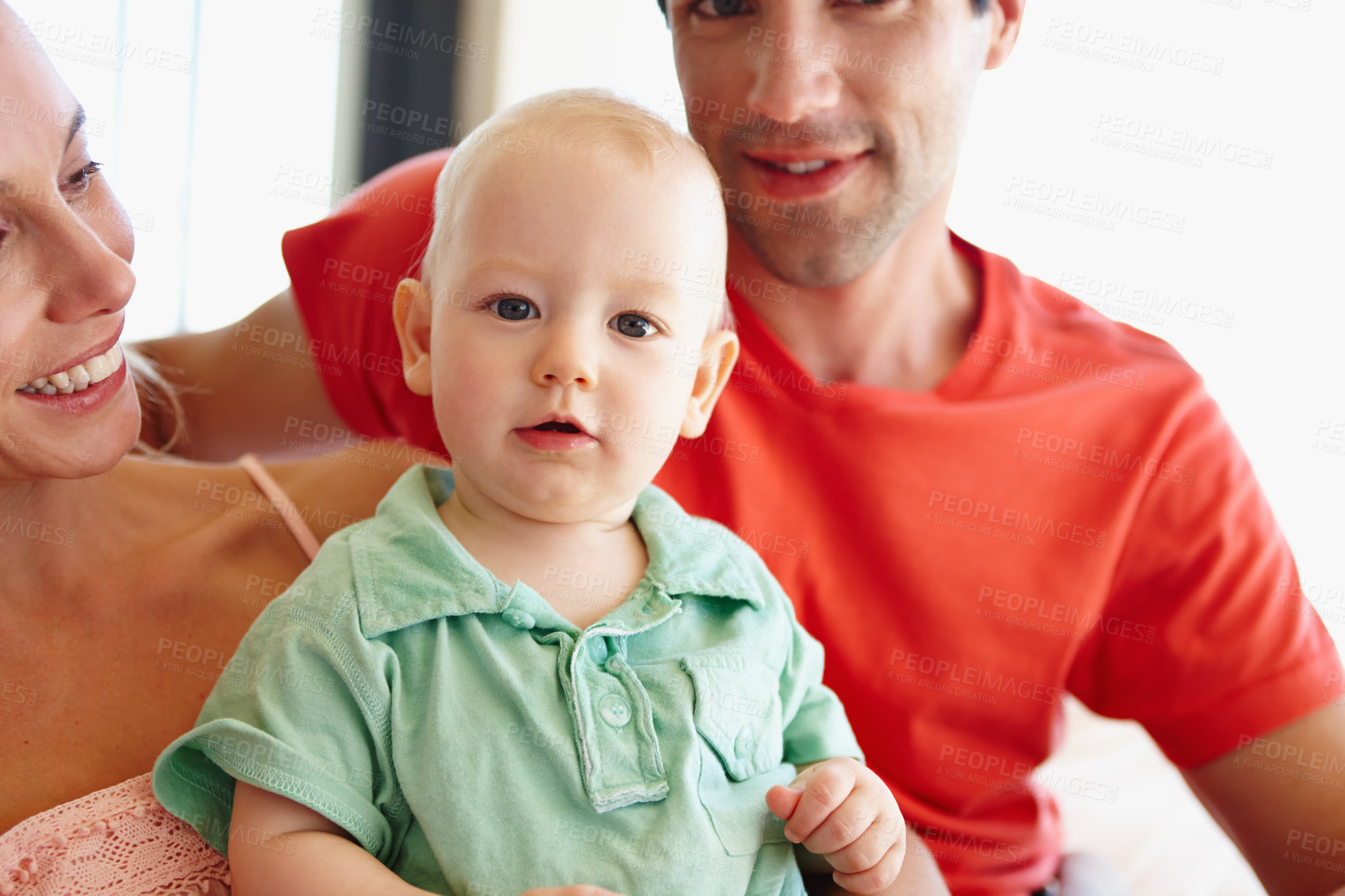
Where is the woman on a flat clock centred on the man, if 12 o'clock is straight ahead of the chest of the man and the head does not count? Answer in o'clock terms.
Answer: The woman is roughly at 2 o'clock from the man.

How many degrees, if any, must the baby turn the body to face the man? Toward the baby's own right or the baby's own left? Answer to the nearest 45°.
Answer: approximately 135° to the baby's own left

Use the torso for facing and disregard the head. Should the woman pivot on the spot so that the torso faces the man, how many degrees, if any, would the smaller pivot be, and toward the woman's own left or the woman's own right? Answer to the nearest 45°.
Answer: approximately 45° to the woman's own left

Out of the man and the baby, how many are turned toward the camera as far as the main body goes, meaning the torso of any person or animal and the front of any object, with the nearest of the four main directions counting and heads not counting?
2

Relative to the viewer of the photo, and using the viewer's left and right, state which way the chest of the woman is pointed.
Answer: facing the viewer and to the right of the viewer

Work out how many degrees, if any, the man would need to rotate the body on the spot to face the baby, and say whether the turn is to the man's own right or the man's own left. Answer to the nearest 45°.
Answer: approximately 45° to the man's own right

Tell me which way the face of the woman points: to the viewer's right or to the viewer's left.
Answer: to the viewer's right

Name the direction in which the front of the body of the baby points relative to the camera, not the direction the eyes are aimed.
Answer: toward the camera
